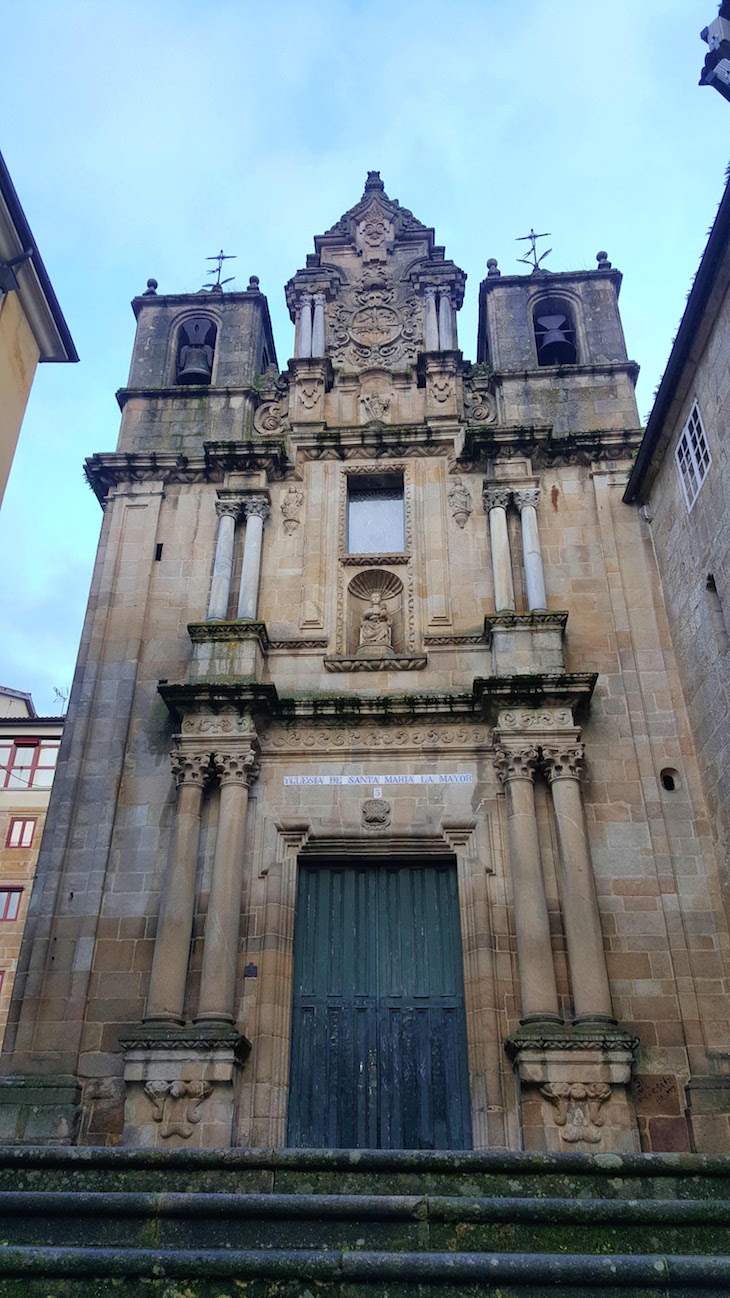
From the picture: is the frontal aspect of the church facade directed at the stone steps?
yes

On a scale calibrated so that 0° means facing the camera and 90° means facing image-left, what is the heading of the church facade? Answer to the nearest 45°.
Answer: approximately 0°

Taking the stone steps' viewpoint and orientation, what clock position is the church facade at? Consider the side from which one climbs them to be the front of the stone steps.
The church facade is roughly at 6 o'clock from the stone steps.

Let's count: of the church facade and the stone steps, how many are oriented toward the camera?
2
